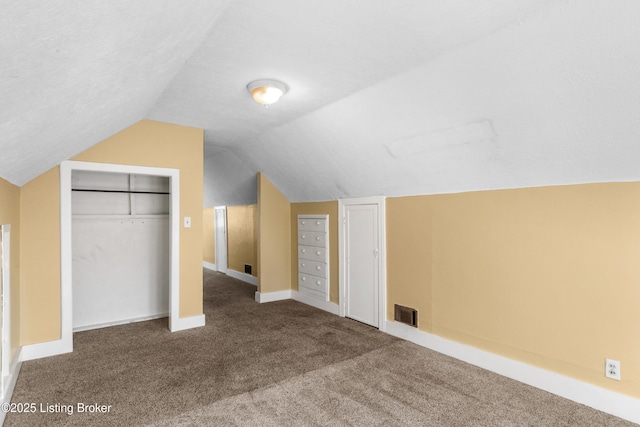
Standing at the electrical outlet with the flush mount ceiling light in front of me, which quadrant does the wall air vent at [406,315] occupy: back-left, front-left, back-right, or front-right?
front-right

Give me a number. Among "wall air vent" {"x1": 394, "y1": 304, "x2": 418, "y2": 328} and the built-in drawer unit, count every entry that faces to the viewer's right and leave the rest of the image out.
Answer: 0

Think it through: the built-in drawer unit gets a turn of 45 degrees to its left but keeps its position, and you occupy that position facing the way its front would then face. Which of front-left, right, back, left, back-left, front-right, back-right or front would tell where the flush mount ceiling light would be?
front

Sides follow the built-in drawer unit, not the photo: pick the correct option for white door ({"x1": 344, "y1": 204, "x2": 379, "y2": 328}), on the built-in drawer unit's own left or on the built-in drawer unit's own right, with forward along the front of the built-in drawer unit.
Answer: on the built-in drawer unit's own left

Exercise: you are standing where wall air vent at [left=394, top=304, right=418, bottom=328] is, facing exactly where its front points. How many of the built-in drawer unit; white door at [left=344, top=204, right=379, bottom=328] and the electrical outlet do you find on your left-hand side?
1

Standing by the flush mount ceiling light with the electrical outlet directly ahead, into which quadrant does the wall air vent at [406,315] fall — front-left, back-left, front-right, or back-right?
front-left

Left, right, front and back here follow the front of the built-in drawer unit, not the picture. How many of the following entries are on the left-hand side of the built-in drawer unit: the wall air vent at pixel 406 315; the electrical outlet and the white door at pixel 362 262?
3

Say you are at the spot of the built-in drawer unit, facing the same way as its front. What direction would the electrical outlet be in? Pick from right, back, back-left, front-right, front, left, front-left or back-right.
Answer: left

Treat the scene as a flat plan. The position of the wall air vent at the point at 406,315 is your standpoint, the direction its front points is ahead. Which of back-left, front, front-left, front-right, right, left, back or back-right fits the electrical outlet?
left

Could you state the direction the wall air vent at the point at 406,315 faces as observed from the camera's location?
facing the viewer and to the left of the viewer

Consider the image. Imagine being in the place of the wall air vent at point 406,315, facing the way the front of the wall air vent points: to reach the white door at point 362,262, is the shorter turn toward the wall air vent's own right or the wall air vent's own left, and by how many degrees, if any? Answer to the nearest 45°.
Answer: approximately 90° to the wall air vent's own right
